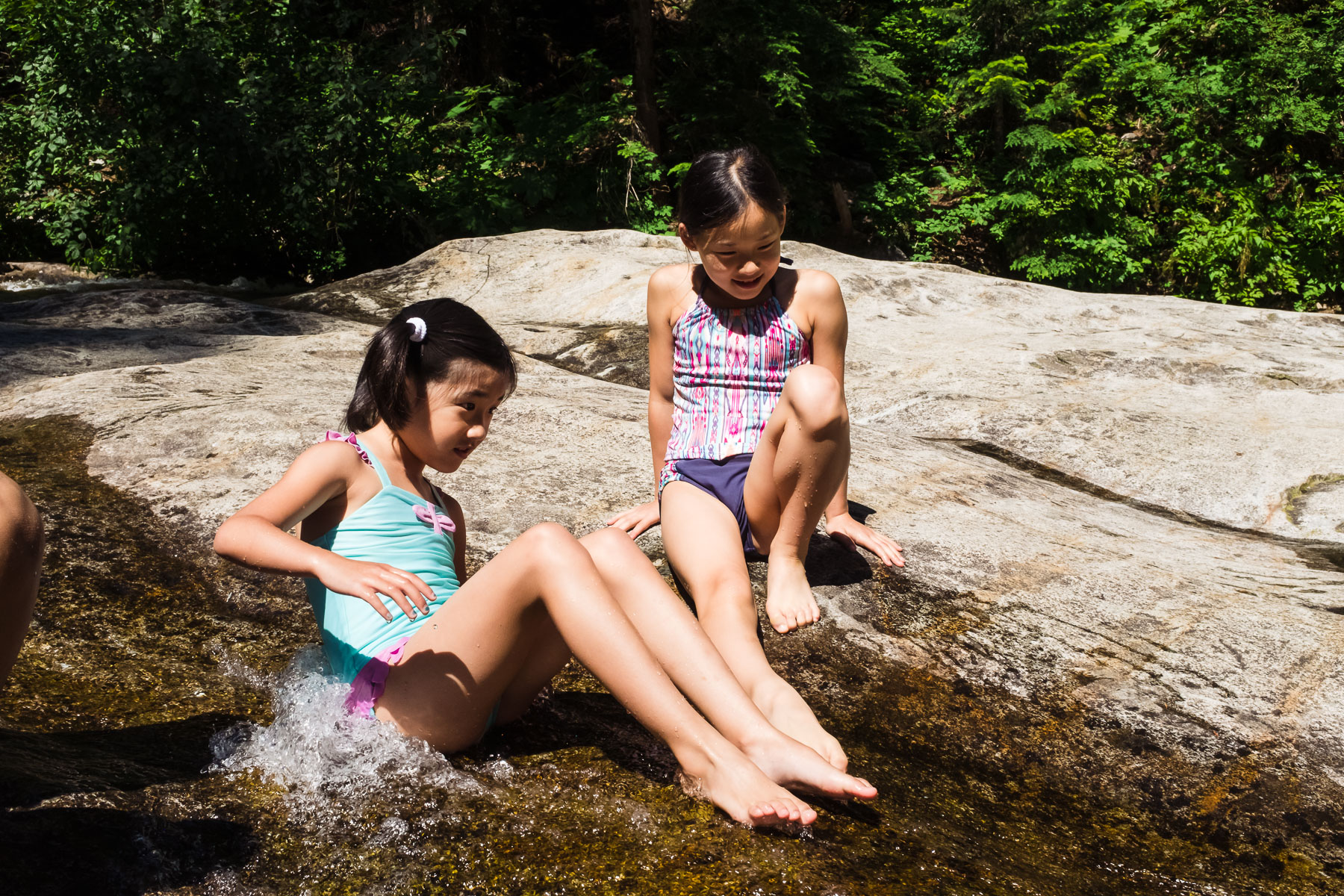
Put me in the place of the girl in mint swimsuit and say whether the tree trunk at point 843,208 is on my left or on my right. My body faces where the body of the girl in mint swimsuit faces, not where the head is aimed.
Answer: on my left

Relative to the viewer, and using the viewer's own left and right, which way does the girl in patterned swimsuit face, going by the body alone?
facing the viewer

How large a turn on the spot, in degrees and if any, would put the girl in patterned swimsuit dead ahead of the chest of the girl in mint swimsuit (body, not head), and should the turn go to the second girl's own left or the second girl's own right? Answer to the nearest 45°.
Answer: approximately 90° to the second girl's own left

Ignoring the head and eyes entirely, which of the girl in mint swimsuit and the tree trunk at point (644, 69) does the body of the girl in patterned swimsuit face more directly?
the girl in mint swimsuit

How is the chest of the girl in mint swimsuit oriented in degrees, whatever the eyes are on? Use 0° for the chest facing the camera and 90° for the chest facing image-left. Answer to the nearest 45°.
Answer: approximately 315°

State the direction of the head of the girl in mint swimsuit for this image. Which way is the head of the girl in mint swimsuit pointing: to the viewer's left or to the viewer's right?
to the viewer's right

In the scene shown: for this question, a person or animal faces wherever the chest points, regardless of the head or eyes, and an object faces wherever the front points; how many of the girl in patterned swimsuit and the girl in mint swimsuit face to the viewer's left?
0

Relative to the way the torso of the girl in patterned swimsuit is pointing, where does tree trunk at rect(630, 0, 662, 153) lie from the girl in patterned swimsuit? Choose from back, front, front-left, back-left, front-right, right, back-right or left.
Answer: back

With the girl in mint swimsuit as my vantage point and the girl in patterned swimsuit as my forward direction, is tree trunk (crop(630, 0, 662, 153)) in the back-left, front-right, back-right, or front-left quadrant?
front-left

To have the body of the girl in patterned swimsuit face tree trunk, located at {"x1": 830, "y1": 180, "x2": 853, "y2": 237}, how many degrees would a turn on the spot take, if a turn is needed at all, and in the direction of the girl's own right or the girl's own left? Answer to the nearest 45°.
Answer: approximately 180°

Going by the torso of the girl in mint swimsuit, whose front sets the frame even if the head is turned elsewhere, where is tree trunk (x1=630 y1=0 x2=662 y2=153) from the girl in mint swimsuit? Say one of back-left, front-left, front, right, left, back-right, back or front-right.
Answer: back-left
